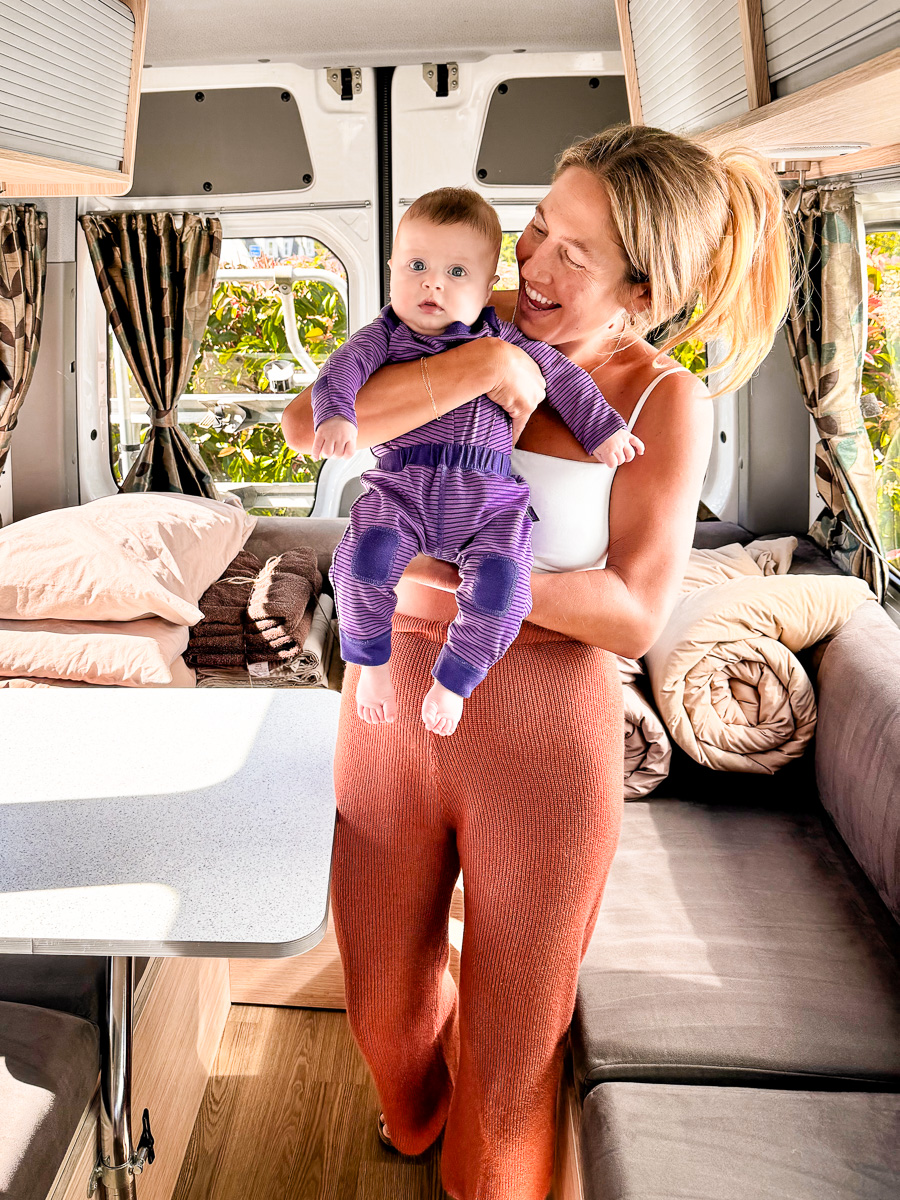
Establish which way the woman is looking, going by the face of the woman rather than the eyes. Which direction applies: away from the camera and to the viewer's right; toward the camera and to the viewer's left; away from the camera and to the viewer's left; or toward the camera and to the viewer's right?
toward the camera and to the viewer's left

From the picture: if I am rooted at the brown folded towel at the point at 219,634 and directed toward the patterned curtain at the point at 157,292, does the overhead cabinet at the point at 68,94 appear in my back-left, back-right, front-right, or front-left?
back-left

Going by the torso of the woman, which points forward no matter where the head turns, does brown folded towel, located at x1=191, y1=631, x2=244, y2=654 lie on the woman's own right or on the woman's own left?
on the woman's own right

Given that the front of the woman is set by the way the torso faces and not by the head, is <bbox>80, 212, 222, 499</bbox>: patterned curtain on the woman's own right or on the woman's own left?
on the woman's own right

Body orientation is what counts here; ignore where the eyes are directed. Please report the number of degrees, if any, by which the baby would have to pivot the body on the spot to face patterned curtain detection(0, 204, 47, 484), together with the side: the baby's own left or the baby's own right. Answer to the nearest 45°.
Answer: approximately 135° to the baby's own right

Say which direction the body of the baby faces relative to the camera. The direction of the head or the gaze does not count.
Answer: toward the camera
